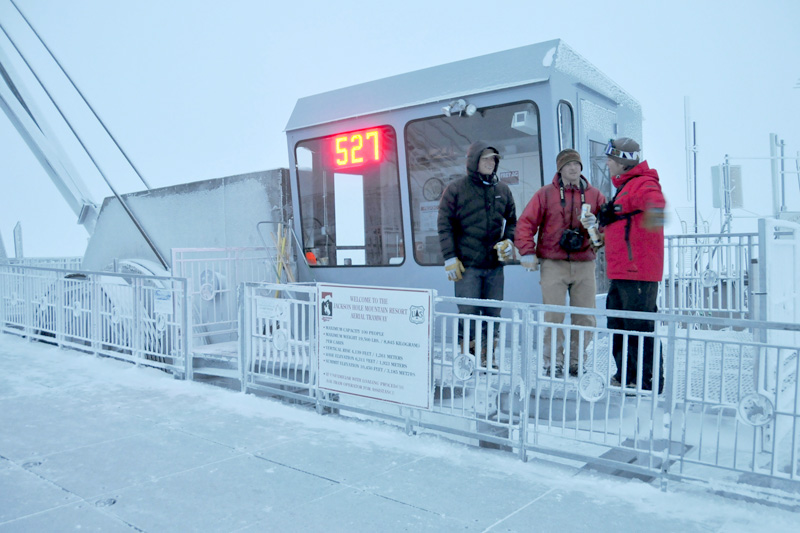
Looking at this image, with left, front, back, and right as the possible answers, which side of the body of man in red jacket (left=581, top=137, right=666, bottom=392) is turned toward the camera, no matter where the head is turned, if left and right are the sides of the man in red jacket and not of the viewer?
left

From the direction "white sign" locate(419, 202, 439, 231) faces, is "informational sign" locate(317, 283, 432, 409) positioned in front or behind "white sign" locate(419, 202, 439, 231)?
in front

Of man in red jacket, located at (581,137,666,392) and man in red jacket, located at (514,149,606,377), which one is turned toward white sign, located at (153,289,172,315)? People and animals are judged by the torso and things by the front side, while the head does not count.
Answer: man in red jacket, located at (581,137,666,392)

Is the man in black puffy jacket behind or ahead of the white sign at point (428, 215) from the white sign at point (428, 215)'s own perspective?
ahead

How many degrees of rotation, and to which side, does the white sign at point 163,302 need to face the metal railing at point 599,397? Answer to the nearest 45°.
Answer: approximately 45° to its left

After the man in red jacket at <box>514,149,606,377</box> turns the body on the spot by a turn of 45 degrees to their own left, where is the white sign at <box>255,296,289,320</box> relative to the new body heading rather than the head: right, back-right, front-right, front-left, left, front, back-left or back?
back-right

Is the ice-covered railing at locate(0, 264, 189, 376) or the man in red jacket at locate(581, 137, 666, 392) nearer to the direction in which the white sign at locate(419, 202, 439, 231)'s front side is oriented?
the man in red jacket

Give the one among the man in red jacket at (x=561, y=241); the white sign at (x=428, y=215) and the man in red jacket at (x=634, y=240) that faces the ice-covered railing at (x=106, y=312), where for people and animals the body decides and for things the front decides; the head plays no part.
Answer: the man in red jacket at (x=634, y=240)

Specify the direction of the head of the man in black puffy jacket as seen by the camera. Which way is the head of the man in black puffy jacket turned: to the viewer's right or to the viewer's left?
to the viewer's right

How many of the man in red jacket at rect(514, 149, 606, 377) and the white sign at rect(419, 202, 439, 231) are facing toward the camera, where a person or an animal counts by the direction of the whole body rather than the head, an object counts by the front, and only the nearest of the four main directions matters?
2

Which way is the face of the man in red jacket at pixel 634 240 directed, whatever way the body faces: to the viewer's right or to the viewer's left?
to the viewer's left

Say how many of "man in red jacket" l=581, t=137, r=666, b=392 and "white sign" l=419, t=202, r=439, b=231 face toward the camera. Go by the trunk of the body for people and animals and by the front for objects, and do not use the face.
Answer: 1

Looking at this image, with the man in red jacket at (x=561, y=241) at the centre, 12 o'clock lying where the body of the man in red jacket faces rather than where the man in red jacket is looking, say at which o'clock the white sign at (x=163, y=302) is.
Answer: The white sign is roughly at 3 o'clock from the man in red jacket.

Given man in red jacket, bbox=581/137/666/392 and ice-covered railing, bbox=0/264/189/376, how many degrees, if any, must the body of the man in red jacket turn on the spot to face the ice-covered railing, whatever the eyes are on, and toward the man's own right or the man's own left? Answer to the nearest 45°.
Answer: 0° — they already face it

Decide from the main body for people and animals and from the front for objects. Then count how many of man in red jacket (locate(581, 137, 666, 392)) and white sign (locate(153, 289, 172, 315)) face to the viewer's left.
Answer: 1

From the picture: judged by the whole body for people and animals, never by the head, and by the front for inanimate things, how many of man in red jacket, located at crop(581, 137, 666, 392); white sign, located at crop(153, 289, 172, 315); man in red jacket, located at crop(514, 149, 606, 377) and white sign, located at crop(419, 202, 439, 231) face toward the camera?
3
